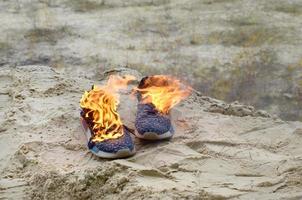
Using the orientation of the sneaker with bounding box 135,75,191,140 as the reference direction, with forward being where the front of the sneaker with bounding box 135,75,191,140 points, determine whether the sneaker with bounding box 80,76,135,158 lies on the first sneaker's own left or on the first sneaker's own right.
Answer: on the first sneaker's own right

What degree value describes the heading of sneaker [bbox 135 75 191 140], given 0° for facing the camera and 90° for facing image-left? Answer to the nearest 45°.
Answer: approximately 0°
